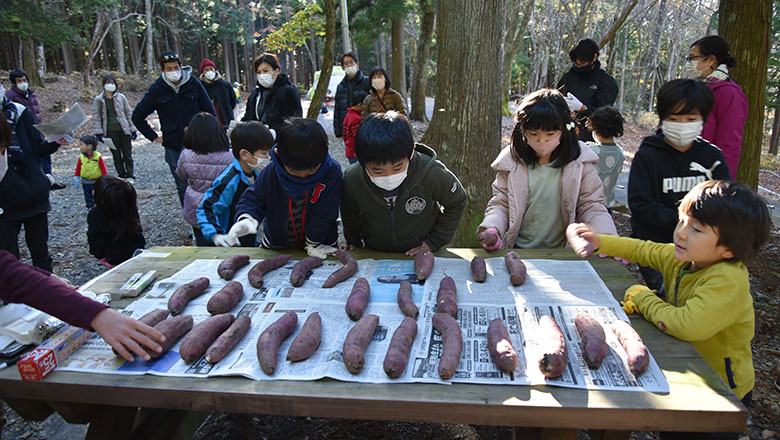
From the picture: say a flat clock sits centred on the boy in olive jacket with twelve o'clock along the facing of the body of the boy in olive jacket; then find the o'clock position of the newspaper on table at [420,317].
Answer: The newspaper on table is roughly at 12 o'clock from the boy in olive jacket.

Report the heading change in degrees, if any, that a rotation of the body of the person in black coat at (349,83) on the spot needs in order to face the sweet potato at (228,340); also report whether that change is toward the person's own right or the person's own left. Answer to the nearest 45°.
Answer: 0° — they already face it

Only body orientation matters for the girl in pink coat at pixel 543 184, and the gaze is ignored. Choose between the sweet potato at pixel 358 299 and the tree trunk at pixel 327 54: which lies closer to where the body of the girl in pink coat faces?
the sweet potato

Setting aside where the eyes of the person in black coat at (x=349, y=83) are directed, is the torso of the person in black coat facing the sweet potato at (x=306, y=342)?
yes

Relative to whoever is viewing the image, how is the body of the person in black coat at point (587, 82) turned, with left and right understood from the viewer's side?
facing the viewer and to the left of the viewer

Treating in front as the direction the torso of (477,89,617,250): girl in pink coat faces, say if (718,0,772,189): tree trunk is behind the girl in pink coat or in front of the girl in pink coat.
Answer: behind

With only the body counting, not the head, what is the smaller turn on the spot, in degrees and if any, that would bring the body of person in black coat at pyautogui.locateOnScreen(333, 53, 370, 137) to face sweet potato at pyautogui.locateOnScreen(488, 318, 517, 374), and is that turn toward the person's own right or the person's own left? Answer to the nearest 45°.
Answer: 0° — they already face it

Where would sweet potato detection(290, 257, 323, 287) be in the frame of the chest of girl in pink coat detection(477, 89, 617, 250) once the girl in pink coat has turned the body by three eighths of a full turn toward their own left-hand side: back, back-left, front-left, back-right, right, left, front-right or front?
back

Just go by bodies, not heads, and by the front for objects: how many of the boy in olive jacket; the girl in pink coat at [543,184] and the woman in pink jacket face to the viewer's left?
1

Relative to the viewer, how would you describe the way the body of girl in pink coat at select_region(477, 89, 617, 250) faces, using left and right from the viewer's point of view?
facing the viewer

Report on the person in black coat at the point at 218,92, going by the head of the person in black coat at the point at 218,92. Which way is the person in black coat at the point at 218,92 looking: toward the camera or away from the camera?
toward the camera

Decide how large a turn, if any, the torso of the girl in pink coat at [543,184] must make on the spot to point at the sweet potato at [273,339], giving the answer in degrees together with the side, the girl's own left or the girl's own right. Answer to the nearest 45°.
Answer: approximately 45° to the girl's own right

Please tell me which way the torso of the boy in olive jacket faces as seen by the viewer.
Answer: toward the camera

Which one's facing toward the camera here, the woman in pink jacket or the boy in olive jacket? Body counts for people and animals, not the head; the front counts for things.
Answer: the boy in olive jacket

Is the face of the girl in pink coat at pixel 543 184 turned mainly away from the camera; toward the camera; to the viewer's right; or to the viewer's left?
toward the camera

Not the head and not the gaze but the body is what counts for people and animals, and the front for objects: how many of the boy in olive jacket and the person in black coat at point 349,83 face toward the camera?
2

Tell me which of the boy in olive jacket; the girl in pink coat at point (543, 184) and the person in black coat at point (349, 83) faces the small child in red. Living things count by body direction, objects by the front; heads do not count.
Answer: the person in black coat

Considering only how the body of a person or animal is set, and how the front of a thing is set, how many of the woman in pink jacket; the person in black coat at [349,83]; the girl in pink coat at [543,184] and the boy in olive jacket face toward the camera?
3

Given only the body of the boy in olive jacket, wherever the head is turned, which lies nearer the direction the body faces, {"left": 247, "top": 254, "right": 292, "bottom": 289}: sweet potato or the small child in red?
the sweet potato

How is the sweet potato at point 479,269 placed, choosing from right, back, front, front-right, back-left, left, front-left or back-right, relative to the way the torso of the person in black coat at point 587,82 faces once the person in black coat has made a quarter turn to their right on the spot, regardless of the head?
back-left
